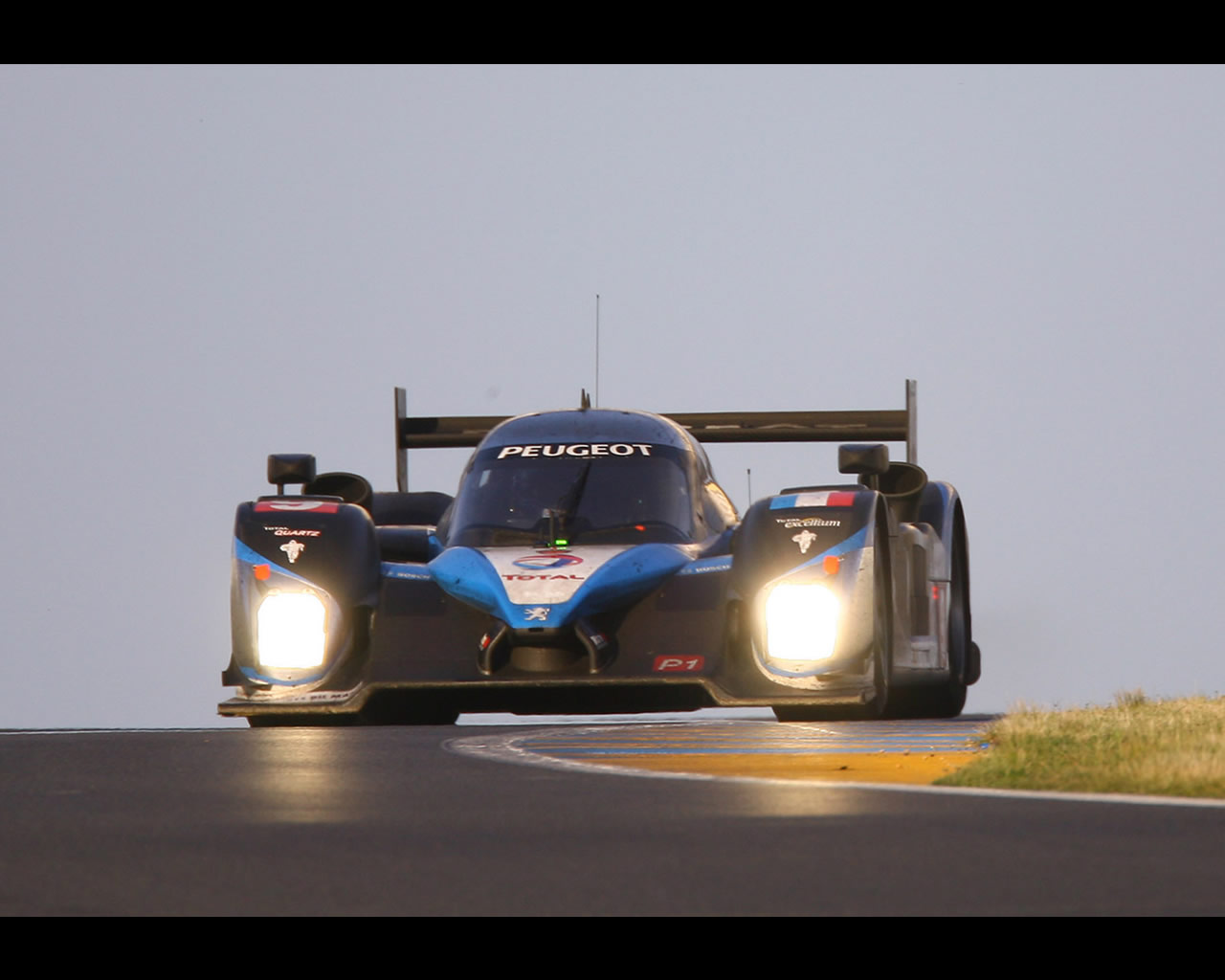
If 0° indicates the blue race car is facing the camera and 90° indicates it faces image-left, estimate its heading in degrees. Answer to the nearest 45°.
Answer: approximately 0°
